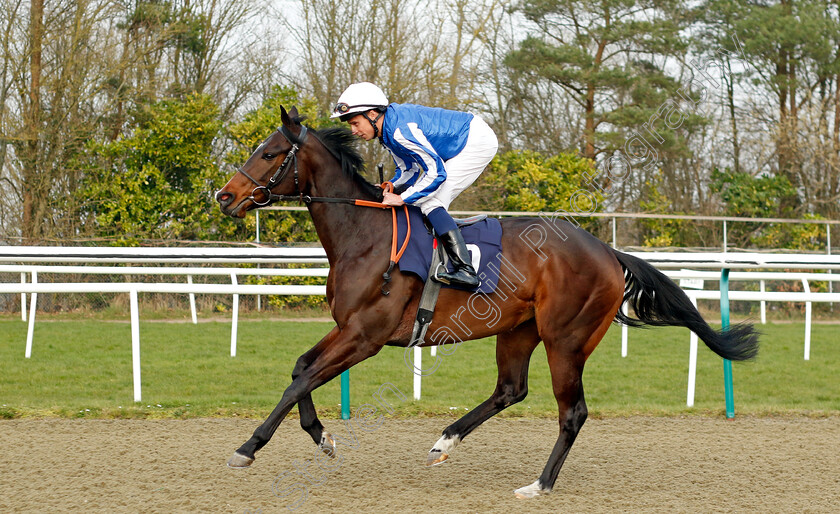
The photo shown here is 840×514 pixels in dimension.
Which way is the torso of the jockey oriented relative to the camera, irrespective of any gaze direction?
to the viewer's left

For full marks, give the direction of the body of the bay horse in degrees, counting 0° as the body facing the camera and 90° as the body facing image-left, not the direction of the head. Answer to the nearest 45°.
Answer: approximately 90°
